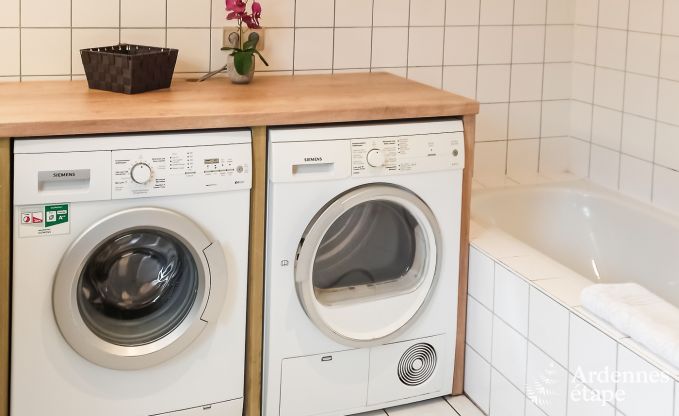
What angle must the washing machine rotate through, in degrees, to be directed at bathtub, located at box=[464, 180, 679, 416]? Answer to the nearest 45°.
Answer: approximately 90° to its left

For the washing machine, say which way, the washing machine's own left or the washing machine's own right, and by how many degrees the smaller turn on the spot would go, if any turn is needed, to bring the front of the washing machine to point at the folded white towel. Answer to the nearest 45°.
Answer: approximately 45° to the washing machine's own left

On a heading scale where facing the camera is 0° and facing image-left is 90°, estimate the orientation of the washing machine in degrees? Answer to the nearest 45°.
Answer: approximately 0°
